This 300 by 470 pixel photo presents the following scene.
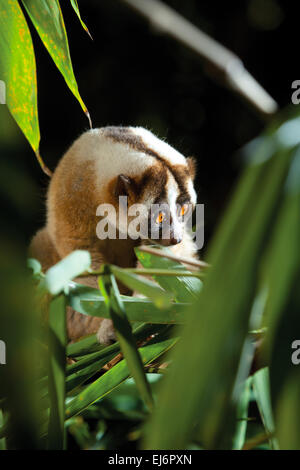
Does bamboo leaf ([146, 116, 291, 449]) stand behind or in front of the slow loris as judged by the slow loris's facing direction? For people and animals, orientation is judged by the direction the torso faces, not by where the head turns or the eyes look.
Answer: in front

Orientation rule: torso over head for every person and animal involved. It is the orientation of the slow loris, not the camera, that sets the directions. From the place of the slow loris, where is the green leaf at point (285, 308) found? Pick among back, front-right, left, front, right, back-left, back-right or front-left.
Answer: front-right

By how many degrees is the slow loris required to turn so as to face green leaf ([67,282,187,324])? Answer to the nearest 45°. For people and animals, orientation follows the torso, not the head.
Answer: approximately 45° to its right
